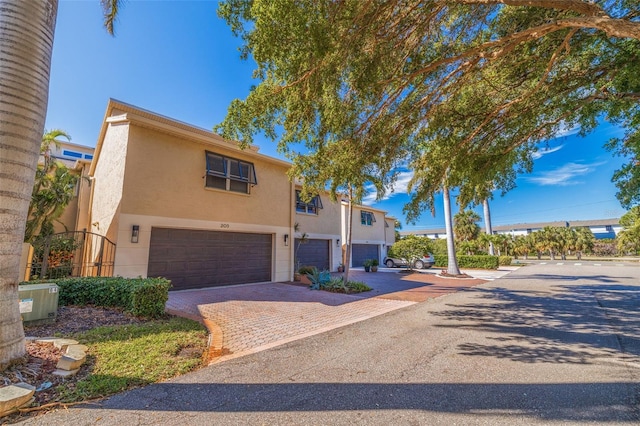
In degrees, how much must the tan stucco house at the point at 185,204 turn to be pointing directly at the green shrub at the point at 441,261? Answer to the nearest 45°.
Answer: approximately 90° to its left

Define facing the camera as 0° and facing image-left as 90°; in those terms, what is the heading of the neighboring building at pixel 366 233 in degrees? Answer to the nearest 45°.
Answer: approximately 315°

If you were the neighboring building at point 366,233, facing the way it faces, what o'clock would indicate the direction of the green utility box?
The green utility box is roughly at 2 o'clock from the neighboring building.

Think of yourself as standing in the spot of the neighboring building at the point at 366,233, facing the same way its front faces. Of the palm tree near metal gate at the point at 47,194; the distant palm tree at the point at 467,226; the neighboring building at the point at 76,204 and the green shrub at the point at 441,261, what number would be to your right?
2

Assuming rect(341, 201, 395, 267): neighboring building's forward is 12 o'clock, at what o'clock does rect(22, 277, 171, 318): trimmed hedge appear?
The trimmed hedge is roughly at 2 o'clock from the neighboring building.

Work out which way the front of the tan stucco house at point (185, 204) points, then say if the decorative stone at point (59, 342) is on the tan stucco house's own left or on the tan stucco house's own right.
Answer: on the tan stucco house's own right

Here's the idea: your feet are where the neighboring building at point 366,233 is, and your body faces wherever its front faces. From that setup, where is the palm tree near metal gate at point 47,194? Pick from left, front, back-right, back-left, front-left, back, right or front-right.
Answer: right

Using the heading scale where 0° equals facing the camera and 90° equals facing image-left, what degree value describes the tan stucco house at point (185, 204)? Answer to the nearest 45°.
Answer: approximately 315°

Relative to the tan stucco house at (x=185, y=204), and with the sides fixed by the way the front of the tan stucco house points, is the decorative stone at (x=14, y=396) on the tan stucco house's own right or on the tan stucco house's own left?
on the tan stucco house's own right

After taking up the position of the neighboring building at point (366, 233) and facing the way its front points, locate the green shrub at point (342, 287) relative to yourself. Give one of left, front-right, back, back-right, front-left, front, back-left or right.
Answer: front-right

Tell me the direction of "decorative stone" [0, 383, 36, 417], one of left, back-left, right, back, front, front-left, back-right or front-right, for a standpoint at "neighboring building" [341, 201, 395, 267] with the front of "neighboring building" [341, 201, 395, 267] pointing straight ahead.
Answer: front-right
